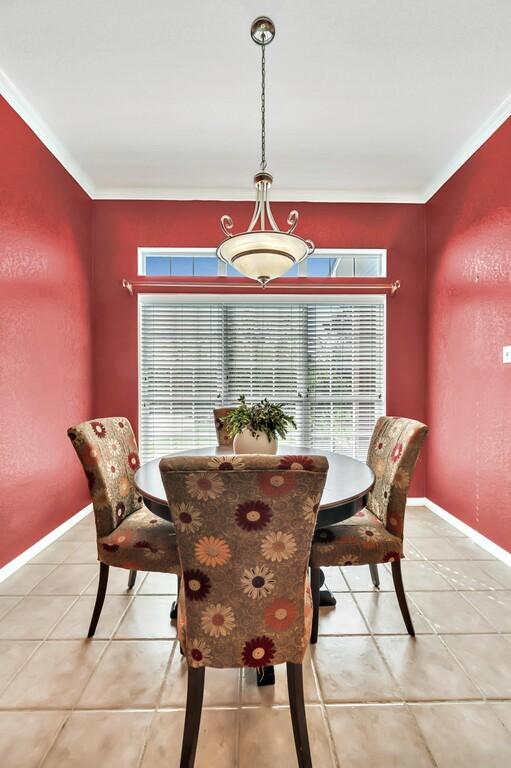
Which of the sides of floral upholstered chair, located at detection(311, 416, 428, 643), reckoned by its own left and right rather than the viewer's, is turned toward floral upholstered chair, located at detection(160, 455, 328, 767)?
left

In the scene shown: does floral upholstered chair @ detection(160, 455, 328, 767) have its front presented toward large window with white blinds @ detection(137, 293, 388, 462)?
yes

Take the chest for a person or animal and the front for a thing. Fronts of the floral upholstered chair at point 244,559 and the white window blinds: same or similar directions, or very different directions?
very different directions

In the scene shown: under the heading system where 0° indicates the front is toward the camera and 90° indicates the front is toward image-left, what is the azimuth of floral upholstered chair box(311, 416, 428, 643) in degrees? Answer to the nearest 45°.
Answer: approximately 90°

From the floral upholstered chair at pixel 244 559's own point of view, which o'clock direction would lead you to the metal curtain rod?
The metal curtain rod is roughly at 12 o'clock from the floral upholstered chair.

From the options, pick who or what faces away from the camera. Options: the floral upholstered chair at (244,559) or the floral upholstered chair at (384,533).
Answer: the floral upholstered chair at (244,559)

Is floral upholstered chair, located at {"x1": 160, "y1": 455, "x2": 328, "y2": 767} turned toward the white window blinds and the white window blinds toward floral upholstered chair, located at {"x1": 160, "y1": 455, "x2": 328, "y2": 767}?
yes

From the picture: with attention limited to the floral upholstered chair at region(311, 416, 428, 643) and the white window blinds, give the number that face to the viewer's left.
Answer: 1

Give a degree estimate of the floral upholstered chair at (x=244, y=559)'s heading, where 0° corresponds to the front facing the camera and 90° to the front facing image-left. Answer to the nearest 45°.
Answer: approximately 180°

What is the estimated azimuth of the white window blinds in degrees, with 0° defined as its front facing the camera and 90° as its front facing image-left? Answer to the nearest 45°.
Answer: approximately 0°
